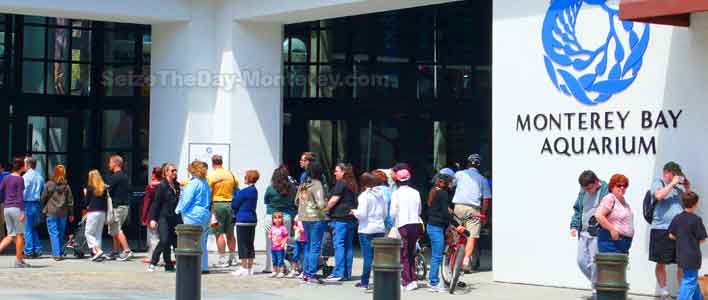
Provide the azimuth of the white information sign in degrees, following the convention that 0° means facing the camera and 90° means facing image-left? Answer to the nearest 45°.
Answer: approximately 0°

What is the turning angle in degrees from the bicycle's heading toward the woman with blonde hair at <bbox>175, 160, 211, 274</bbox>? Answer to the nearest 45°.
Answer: approximately 90° to its right

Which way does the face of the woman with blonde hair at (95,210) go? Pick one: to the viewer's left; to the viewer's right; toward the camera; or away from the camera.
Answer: away from the camera

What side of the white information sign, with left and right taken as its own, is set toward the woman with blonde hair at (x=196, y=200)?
front

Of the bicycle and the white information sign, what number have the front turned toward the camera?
2

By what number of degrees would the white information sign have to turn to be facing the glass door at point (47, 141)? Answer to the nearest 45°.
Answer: approximately 135° to its right

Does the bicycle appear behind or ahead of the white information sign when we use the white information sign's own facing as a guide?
ahead

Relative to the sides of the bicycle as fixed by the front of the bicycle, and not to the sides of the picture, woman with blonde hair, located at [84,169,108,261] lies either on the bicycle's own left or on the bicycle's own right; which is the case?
on the bicycle's own right
